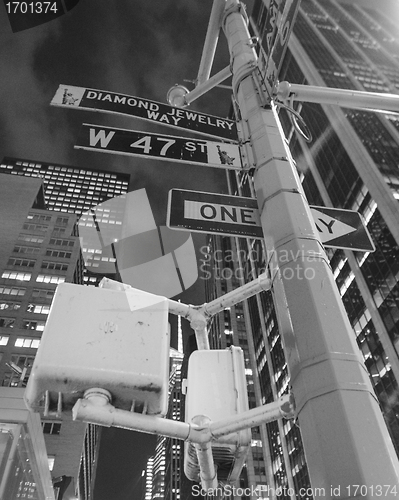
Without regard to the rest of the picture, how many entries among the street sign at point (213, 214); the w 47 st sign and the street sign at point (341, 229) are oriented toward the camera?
3

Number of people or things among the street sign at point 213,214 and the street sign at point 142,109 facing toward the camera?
2

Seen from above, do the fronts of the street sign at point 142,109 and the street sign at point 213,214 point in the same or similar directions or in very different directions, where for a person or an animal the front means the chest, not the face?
same or similar directions

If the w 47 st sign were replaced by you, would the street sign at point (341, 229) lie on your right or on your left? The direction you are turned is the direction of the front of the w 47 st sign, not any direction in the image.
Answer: on your left

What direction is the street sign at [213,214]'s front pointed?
toward the camera

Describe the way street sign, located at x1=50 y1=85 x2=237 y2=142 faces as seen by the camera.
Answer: facing the viewer
